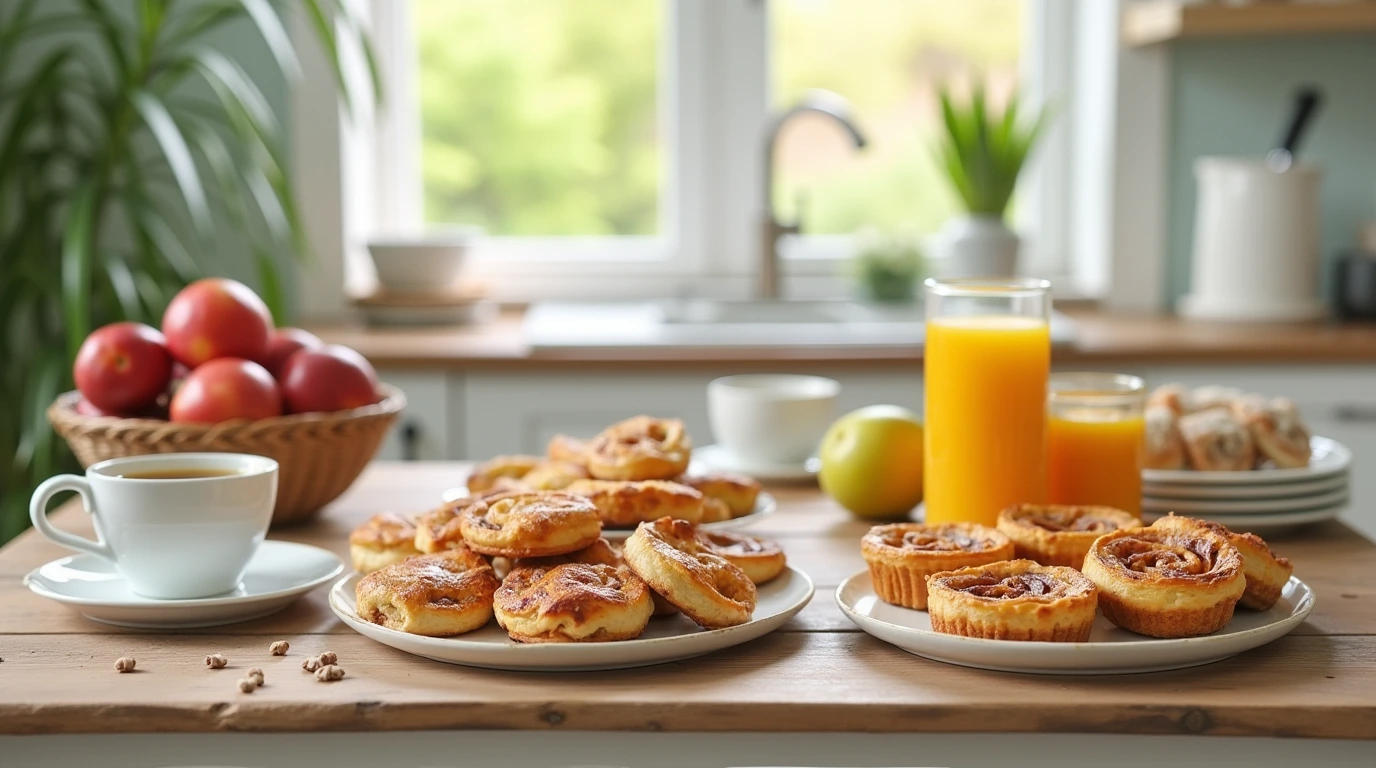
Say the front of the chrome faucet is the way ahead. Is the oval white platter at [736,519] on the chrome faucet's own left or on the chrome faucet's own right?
on the chrome faucet's own right

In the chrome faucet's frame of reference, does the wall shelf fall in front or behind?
in front

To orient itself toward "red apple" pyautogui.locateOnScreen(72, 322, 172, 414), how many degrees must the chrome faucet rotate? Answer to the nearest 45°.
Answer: approximately 90° to its right

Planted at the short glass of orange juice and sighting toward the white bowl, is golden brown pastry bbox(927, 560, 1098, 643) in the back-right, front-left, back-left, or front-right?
back-left
